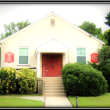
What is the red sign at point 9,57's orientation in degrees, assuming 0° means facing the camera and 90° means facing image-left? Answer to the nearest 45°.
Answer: approximately 0°

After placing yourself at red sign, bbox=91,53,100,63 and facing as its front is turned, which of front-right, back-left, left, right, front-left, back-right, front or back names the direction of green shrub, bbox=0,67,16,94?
front-right

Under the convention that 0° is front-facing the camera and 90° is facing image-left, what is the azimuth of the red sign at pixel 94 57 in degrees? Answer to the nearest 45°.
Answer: approximately 0°

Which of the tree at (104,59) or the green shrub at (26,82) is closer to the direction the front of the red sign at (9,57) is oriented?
the green shrub

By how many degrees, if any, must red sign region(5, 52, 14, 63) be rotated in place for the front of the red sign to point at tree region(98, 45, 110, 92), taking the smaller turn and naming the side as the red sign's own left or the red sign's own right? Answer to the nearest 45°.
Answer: approximately 90° to the red sign's own left

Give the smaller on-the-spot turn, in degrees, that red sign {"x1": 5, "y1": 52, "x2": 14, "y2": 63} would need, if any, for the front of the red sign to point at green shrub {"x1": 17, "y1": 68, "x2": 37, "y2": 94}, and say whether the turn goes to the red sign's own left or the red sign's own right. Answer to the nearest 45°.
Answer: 0° — it already faces it

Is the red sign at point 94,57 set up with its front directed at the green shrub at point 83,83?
yes

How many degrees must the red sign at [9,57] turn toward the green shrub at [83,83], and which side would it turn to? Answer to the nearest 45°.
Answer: approximately 45° to its left
